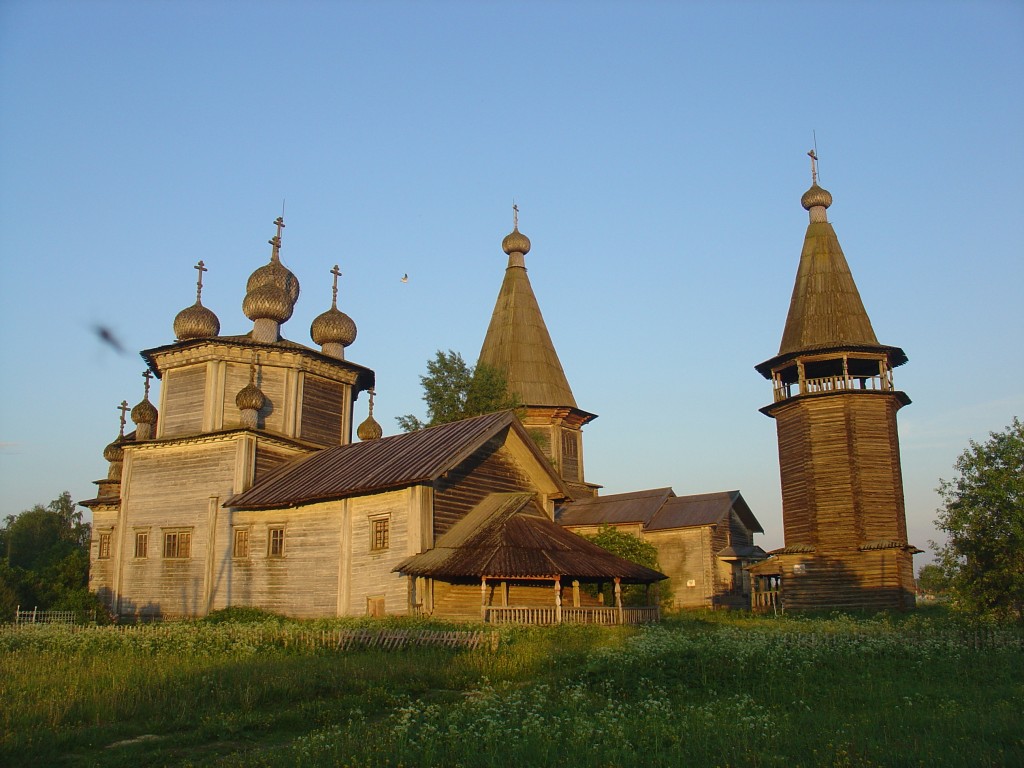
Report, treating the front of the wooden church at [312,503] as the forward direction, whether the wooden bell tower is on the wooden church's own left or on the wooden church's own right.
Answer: on the wooden church's own left

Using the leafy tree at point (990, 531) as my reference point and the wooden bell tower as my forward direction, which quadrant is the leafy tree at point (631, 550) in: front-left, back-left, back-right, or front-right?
front-left

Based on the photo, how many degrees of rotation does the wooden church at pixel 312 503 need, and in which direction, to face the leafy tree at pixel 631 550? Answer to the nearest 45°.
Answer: approximately 90° to its left

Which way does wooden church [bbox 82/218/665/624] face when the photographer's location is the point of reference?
facing the viewer and to the right of the viewer

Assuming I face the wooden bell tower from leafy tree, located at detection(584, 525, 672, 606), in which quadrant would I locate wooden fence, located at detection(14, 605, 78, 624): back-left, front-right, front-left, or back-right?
back-right

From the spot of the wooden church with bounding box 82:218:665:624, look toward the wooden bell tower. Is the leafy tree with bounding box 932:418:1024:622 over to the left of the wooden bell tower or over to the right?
right

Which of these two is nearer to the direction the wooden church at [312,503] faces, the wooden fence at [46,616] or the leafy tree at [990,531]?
the leafy tree

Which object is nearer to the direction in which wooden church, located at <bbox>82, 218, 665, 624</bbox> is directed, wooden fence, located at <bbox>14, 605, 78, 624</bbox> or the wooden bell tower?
the wooden bell tower

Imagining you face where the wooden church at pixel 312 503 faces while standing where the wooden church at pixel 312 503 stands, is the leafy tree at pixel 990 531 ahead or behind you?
ahead
